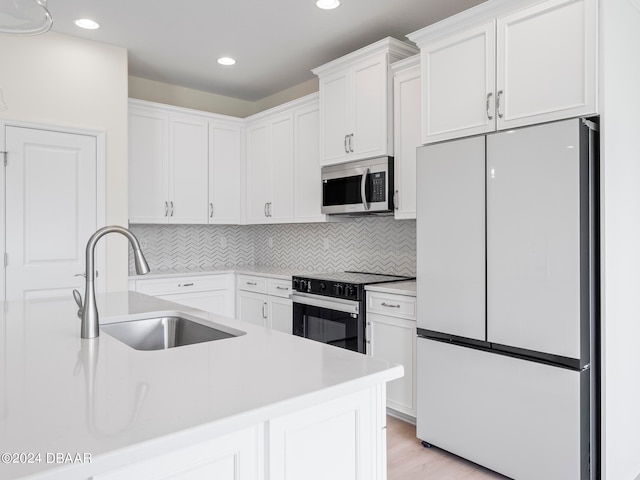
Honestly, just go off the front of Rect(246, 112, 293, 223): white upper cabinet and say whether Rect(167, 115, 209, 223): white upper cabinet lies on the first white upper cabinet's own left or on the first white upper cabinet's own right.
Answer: on the first white upper cabinet's own right

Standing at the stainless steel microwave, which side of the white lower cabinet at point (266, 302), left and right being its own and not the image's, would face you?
left

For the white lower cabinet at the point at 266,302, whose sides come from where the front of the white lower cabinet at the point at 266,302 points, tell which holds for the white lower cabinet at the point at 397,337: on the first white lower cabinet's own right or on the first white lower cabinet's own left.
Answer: on the first white lower cabinet's own left

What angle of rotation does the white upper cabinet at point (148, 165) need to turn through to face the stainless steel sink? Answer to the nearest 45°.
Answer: approximately 45° to its right

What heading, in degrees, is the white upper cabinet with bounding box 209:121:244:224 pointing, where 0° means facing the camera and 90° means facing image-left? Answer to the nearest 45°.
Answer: approximately 315°

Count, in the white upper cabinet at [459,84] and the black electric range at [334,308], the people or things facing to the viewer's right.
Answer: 0

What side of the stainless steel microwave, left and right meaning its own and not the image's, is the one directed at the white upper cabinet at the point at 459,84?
left

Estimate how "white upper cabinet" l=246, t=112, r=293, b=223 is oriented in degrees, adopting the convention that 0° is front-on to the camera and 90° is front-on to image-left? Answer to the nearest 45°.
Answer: approximately 45°

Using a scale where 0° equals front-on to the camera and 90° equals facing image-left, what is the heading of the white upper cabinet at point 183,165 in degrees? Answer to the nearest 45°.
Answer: approximately 315°

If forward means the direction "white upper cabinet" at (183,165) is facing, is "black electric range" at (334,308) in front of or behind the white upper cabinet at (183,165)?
in front
